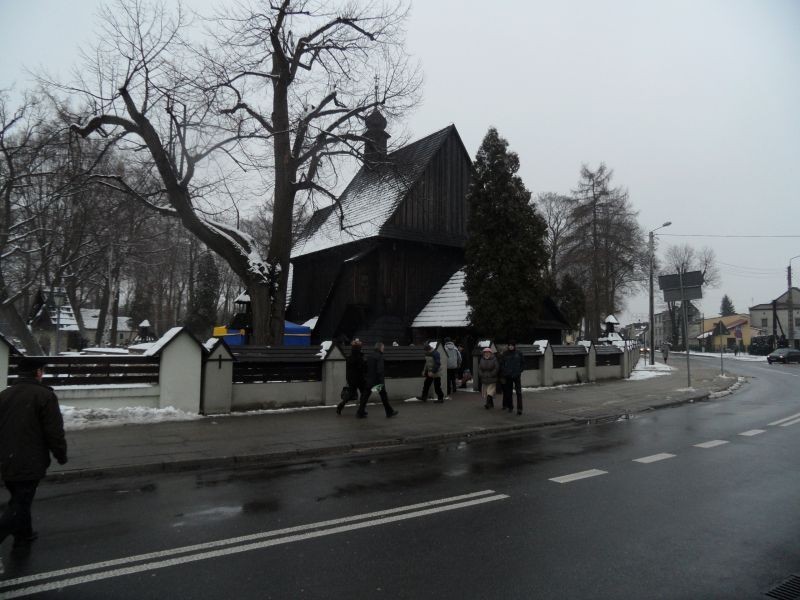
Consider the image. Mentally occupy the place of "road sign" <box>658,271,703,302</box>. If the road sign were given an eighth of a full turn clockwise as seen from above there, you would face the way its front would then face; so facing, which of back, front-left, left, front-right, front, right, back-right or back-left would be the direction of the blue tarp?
back-left

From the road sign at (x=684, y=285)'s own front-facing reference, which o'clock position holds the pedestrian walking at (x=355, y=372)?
The pedestrian walking is roughly at 7 o'clock from the road sign.

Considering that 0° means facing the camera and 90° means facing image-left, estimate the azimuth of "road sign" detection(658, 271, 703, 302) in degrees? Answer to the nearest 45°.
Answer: approximately 180°

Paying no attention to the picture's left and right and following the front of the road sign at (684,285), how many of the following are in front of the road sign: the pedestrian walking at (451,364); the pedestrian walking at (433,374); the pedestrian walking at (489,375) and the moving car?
1

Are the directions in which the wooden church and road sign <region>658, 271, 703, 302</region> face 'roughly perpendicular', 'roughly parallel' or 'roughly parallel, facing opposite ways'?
roughly perpendicular

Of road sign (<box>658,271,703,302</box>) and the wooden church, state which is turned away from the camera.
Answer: the road sign

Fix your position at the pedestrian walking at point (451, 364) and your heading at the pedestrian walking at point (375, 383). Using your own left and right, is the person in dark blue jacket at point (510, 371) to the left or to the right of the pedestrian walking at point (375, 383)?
left

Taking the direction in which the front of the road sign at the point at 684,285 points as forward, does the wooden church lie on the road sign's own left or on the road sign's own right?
on the road sign's own left
